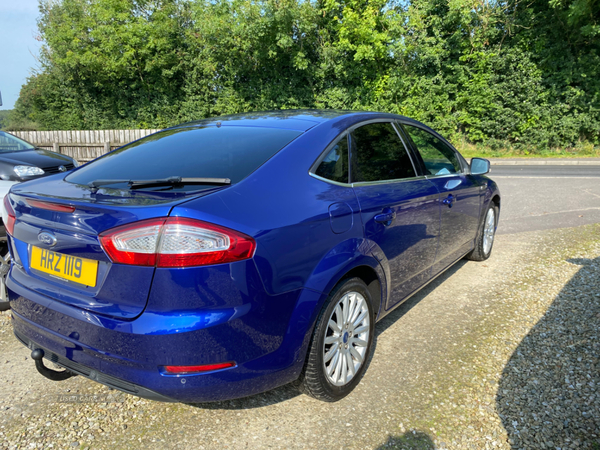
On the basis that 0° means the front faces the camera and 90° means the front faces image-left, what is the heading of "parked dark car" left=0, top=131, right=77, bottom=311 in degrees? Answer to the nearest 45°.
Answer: approximately 315°

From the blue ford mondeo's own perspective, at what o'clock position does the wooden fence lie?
The wooden fence is roughly at 10 o'clock from the blue ford mondeo.

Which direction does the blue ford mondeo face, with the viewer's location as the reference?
facing away from the viewer and to the right of the viewer

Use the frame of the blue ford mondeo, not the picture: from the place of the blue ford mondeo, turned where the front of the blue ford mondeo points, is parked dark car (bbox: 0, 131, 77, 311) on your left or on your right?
on your left

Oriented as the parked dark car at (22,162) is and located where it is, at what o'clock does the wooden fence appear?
The wooden fence is roughly at 8 o'clock from the parked dark car.

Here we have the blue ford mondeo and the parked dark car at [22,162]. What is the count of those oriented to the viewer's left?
0
